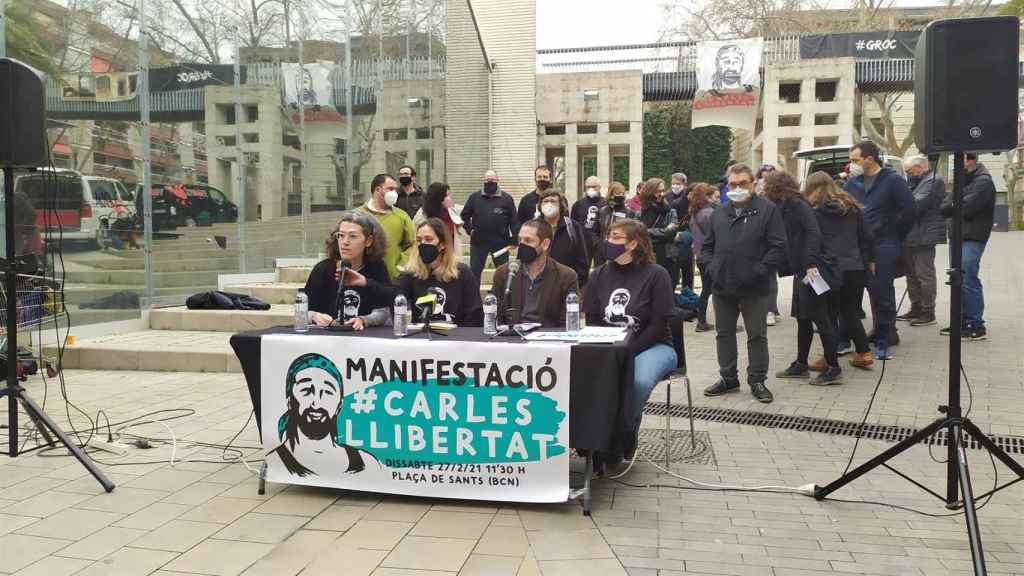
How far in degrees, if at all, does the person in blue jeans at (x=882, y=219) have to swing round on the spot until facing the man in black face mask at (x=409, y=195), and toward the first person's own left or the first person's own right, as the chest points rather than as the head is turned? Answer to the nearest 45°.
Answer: approximately 45° to the first person's own right

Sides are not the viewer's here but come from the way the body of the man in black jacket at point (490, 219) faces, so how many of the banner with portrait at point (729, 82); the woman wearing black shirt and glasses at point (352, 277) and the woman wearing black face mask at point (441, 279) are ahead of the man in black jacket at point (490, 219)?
2

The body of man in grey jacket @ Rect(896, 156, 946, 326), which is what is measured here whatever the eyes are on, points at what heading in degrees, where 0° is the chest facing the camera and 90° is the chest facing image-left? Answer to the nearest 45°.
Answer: approximately 90°

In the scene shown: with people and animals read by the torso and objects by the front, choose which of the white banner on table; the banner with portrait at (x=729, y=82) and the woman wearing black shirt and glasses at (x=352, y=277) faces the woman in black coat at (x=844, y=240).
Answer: the banner with portrait
